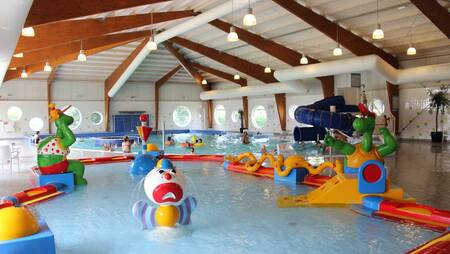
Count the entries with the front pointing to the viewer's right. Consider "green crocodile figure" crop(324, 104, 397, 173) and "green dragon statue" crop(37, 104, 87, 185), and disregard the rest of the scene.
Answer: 1

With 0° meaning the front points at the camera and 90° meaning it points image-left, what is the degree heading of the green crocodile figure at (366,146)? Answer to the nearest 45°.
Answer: approximately 45°

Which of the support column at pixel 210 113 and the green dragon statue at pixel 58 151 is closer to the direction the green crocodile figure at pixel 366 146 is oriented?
the green dragon statue

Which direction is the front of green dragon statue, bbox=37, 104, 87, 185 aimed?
to the viewer's right

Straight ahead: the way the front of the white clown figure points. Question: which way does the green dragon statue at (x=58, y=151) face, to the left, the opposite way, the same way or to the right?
to the left

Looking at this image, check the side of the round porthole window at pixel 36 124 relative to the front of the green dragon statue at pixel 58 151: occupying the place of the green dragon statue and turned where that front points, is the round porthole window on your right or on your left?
on your left

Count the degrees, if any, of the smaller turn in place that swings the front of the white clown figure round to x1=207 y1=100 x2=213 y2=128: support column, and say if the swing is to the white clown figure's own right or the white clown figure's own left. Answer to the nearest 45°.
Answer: approximately 180°

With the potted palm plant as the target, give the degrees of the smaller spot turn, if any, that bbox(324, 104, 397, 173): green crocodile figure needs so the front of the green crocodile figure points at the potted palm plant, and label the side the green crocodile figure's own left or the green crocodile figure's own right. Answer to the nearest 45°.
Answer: approximately 135° to the green crocodile figure's own right

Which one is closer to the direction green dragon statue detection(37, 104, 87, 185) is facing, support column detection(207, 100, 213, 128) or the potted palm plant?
the potted palm plant

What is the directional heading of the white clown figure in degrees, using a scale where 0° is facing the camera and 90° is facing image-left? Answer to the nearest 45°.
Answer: approximately 0°

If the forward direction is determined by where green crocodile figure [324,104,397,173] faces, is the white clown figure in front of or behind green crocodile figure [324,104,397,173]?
in front

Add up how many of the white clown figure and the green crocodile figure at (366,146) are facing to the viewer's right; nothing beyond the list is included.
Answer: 0

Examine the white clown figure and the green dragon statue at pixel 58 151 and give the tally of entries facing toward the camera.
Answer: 1

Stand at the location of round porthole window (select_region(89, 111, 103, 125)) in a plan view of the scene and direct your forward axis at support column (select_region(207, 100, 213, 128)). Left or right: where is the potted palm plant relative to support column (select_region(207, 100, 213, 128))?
right

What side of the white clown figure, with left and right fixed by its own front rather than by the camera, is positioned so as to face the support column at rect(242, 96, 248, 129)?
back

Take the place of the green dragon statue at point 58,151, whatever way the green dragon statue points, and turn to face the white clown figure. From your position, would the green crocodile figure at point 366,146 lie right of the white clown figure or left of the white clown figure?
left
